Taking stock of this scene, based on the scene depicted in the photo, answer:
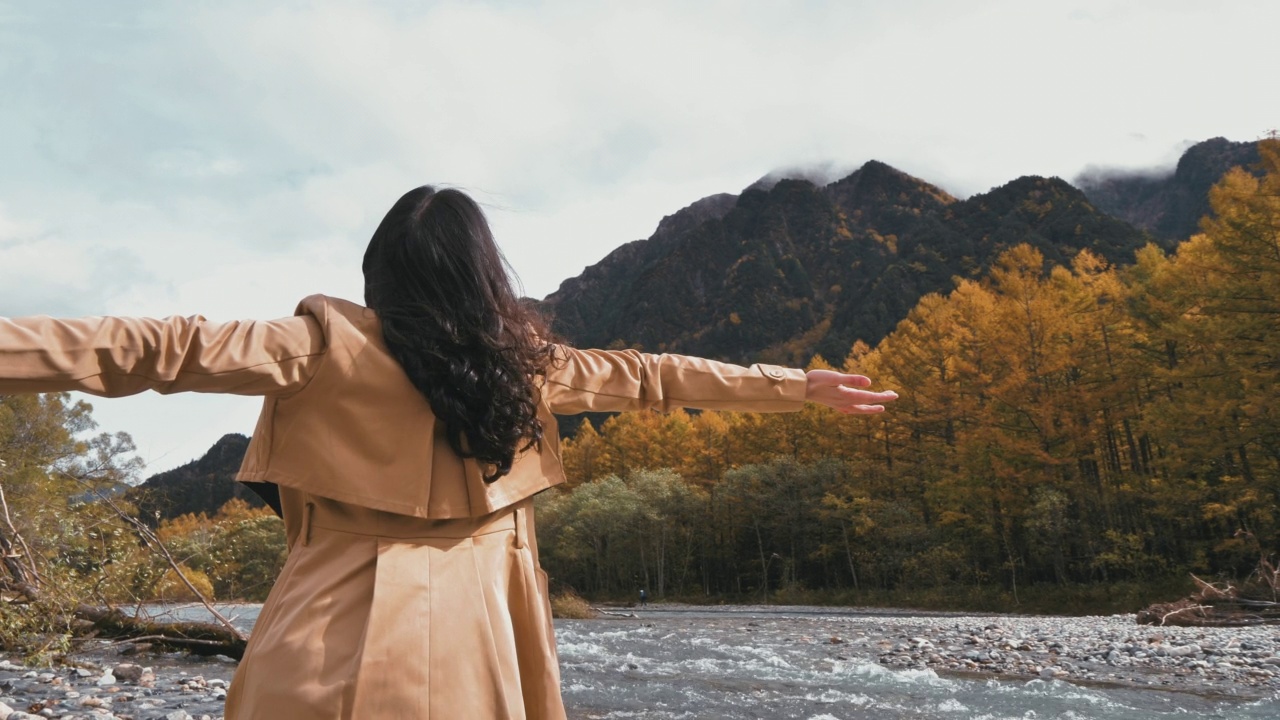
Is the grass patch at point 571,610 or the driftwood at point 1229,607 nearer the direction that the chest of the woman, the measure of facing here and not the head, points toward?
the grass patch

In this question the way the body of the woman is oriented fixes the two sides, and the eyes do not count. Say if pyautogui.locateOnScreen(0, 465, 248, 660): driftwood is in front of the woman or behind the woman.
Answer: in front

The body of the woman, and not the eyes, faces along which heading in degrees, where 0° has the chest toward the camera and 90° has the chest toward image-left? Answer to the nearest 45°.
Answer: approximately 135°

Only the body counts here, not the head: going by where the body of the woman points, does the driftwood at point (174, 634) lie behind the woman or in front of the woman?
in front

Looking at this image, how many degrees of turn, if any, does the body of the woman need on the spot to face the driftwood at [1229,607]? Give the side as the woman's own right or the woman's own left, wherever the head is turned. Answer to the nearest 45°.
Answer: approximately 90° to the woman's own right

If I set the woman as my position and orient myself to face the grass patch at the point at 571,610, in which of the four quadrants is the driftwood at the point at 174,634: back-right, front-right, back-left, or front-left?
front-left

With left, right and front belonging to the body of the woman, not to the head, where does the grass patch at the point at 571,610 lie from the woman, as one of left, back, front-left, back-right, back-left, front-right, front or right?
front-right

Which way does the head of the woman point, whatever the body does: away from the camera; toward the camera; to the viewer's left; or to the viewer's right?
away from the camera
